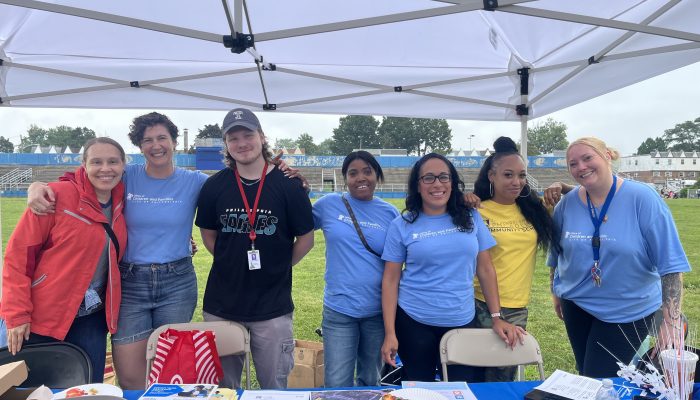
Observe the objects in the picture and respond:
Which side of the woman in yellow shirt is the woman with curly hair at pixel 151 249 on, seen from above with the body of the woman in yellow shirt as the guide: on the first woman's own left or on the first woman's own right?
on the first woman's own right

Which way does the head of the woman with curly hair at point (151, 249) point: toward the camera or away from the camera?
toward the camera

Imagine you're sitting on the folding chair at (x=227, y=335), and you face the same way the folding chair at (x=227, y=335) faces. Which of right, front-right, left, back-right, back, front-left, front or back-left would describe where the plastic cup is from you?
front-left

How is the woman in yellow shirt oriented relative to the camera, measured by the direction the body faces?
toward the camera

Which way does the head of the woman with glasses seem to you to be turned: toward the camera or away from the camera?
toward the camera

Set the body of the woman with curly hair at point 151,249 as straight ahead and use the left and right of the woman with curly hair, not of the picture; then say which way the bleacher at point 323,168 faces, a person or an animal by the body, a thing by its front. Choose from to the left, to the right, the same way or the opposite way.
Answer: the same way

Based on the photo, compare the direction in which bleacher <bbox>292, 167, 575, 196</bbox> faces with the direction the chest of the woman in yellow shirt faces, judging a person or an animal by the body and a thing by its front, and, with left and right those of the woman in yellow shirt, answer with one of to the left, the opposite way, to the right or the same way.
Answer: the same way

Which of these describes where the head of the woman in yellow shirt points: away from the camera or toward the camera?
toward the camera

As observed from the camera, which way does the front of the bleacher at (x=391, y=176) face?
facing the viewer

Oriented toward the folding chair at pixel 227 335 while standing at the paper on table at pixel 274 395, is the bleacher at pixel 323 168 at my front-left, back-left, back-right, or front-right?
front-right

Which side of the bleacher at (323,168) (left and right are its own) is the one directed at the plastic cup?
front

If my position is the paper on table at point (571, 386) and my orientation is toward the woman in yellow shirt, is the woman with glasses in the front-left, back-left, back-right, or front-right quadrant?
front-left

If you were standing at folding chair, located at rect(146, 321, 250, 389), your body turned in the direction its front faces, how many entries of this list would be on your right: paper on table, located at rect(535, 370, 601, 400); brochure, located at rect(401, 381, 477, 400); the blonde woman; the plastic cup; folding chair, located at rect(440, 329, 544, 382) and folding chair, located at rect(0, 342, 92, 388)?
1

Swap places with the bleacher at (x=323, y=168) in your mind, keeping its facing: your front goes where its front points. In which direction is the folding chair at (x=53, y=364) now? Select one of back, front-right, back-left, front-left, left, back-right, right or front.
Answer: front

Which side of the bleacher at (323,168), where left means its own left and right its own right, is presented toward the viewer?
front

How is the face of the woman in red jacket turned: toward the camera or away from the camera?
toward the camera
